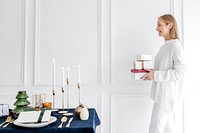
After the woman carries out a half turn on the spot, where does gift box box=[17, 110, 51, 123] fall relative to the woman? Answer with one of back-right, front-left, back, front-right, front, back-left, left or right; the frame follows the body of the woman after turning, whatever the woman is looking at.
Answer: back-right

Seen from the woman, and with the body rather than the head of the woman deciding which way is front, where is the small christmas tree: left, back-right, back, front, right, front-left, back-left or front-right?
front-left

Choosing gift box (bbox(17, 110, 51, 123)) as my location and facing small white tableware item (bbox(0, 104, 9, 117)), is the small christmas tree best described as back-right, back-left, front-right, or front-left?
front-right

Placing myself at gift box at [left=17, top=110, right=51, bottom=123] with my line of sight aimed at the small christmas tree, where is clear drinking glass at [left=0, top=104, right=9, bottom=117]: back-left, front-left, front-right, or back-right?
front-left

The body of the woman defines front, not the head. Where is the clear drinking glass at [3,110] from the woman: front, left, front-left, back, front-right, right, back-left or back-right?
front-left

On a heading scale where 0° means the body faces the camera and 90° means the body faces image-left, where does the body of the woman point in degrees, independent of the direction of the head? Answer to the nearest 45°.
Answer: approximately 90°
